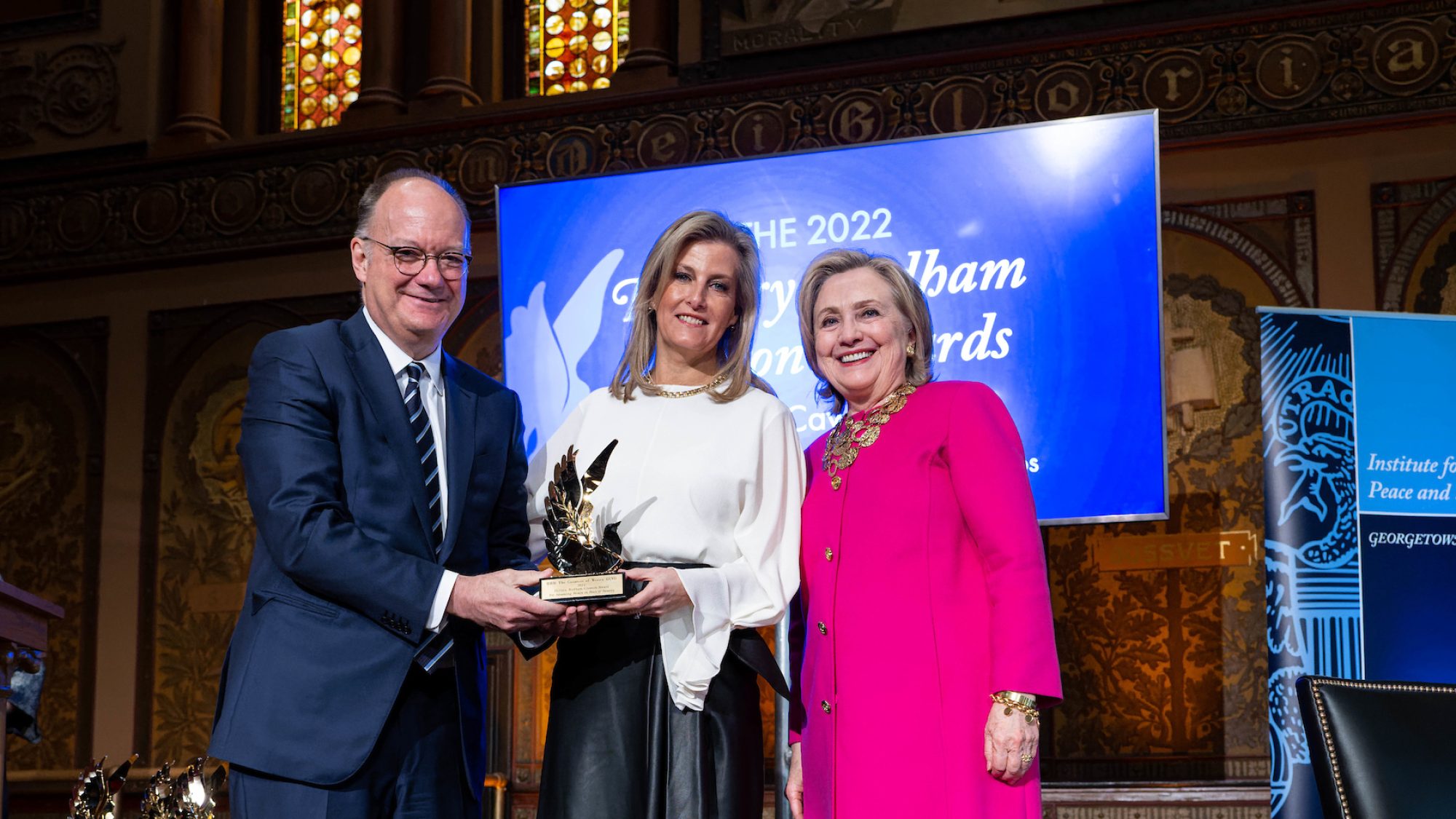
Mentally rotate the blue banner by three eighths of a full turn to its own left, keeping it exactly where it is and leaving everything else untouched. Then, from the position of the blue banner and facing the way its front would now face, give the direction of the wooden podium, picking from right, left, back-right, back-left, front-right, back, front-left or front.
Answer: back

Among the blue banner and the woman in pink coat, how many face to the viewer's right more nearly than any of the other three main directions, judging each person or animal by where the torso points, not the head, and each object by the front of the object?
0

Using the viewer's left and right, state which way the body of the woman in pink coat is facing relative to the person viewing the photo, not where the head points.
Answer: facing the viewer and to the left of the viewer

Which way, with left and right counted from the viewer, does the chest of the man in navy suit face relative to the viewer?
facing the viewer and to the right of the viewer

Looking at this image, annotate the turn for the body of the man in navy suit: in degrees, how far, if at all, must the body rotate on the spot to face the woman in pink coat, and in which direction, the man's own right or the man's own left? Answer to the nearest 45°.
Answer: approximately 45° to the man's own left

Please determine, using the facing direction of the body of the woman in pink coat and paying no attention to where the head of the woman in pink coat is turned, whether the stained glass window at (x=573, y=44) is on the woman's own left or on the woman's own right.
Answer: on the woman's own right

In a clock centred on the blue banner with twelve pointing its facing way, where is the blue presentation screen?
The blue presentation screen is roughly at 3 o'clock from the blue banner.

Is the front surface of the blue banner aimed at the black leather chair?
yes

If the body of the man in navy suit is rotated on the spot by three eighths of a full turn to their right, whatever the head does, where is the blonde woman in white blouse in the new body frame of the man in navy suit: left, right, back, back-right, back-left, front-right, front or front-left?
back

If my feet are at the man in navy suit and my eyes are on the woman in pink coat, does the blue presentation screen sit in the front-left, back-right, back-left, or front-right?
front-left

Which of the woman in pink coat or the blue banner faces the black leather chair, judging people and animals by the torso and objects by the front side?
the blue banner

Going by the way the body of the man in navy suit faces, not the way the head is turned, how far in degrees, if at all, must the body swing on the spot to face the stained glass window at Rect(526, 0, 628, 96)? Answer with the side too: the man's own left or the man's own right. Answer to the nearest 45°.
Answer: approximately 135° to the man's own left

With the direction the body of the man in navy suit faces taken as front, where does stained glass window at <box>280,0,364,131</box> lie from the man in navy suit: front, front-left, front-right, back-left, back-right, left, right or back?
back-left

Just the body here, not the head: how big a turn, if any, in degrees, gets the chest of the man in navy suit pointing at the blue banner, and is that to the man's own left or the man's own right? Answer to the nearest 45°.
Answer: approximately 90° to the man's own left

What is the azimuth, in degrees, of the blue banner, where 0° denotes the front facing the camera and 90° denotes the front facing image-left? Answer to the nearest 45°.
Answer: approximately 0°
